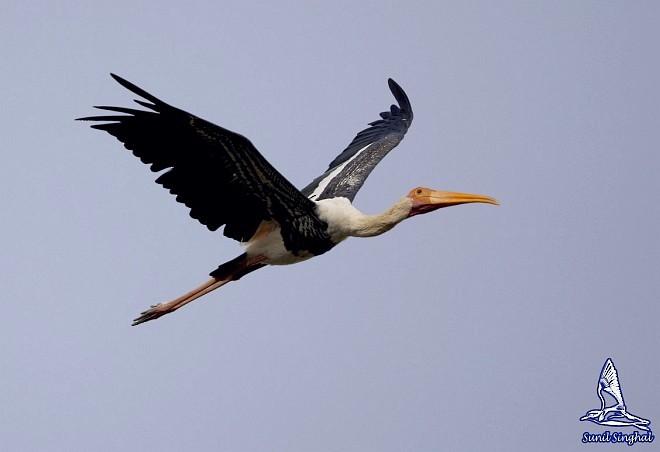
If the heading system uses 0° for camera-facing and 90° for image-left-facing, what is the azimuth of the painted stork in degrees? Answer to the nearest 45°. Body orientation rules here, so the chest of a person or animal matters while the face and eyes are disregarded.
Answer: approximately 270°
